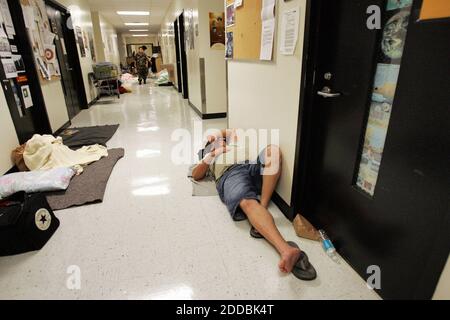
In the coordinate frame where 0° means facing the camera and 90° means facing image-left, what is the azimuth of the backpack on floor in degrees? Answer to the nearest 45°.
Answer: approximately 315°

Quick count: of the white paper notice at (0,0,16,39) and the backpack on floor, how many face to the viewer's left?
0

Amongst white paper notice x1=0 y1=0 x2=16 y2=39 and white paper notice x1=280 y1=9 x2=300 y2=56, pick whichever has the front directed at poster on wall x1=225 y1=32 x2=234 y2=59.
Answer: white paper notice x1=0 y1=0 x2=16 y2=39

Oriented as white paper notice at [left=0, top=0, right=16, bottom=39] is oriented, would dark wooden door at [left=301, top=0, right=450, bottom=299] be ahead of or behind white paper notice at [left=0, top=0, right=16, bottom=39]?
ahead

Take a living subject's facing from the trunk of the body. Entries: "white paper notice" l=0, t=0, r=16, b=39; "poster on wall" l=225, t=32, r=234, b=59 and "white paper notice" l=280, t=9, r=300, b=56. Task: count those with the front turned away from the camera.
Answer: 0

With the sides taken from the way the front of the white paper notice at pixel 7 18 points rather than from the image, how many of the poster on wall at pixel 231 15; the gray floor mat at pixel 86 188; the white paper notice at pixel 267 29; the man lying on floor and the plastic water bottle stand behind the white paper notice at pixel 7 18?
0

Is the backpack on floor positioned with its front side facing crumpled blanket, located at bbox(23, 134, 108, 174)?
no

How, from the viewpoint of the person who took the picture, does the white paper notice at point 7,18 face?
facing the viewer and to the right of the viewer

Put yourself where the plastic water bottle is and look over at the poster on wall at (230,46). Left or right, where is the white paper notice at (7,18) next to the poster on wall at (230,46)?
left

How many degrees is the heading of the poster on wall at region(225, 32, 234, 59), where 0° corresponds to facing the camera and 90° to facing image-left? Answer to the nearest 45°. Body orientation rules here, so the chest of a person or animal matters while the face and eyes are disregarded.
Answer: approximately 45°

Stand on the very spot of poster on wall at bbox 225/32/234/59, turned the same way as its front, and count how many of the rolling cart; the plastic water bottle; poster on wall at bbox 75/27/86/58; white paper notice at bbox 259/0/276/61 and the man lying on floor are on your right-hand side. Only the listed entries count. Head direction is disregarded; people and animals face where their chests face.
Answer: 2

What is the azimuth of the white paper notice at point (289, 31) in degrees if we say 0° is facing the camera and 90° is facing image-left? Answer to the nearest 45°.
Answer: approximately 45°

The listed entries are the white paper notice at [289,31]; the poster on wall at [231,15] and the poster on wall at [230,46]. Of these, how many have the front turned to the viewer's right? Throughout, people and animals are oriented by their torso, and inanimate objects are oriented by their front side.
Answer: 0
